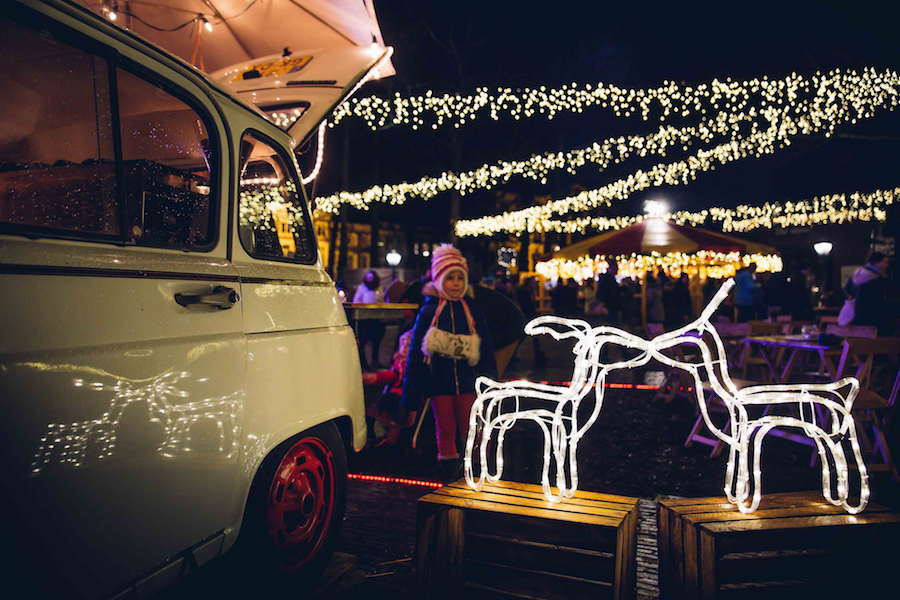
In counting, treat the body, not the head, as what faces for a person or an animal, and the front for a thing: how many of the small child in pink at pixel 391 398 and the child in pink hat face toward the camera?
1

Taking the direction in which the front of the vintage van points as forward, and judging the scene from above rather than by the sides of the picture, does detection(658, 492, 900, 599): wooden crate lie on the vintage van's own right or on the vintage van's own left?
on the vintage van's own left

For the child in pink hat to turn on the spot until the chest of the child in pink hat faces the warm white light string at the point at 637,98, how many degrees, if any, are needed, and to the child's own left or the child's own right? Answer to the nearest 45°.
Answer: approximately 135° to the child's own left

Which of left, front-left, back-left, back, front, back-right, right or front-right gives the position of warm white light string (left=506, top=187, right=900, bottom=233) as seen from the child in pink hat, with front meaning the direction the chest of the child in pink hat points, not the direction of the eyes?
back-left

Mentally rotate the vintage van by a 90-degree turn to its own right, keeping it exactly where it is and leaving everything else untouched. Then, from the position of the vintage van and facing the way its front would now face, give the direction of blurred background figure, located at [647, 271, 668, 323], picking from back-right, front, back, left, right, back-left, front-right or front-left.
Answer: right

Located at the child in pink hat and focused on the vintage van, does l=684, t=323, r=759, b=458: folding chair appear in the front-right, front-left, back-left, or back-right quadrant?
back-left

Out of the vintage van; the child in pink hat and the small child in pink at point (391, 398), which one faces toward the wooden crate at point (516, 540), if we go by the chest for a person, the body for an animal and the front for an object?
the child in pink hat

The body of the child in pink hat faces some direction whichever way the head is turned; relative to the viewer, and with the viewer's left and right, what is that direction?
facing the viewer

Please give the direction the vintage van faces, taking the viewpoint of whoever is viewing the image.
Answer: facing the viewer and to the left of the viewer
